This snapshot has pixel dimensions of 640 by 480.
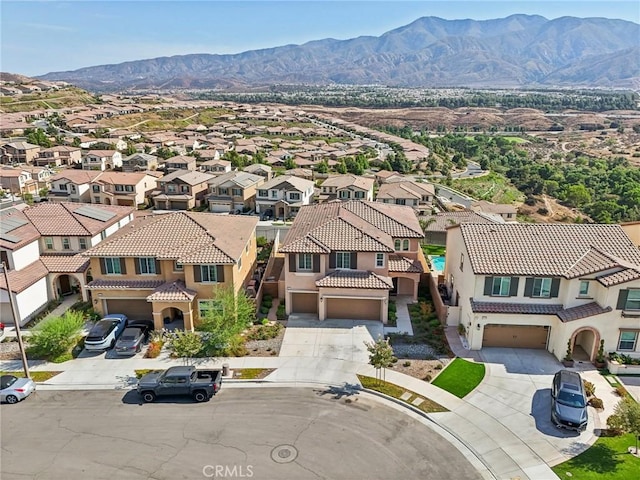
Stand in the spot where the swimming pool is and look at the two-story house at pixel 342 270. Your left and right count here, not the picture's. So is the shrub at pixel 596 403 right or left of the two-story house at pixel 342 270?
left

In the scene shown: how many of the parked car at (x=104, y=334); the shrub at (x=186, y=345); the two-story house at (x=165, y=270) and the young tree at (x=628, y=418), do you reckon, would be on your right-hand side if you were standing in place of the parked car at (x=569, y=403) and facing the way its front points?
3

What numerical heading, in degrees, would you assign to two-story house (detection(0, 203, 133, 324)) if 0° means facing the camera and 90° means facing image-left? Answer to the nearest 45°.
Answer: approximately 0°

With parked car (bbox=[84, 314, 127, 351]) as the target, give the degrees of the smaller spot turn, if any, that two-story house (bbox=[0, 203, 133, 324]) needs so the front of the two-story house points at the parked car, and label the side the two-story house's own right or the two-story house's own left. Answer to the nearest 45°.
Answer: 0° — it already faces it

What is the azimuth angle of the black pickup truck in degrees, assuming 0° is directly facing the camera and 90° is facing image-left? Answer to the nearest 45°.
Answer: approximately 90°

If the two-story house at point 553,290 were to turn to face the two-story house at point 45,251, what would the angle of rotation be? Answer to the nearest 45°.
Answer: approximately 90° to its right

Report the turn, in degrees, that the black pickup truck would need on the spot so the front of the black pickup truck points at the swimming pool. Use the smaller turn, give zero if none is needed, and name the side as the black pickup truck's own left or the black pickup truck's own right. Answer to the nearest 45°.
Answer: approximately 135° to the black pickup truck's own right

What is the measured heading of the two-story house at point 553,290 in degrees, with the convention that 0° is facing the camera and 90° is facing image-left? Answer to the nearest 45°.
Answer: approximately 0°

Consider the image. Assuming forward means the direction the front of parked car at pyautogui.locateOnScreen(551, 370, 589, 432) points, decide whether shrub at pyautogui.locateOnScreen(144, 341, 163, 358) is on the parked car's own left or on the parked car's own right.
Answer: on the parked car's own right

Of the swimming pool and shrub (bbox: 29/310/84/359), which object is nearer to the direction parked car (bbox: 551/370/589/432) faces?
the shrub

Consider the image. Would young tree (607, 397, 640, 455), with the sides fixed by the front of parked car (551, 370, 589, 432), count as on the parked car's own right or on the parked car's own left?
on the parked car's own left
